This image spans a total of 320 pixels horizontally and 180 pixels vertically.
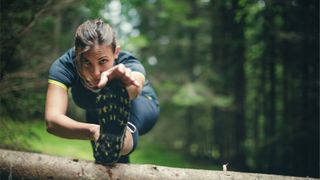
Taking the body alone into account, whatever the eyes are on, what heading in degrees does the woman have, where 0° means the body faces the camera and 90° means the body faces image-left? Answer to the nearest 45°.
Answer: approximately 0°
